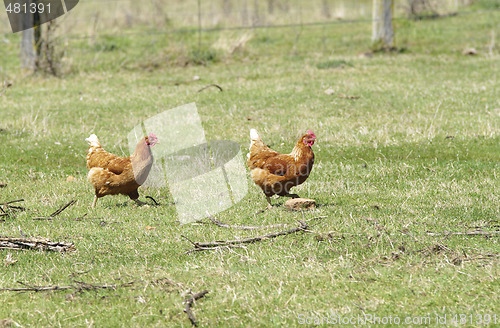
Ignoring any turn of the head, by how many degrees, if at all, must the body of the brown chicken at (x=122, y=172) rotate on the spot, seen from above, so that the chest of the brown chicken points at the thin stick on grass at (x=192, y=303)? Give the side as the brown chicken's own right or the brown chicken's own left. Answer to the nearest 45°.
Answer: approximately 90° to the brown chicken's own right

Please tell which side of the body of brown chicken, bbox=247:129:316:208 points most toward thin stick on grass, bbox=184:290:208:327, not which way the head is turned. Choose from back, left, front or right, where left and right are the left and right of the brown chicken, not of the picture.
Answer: right

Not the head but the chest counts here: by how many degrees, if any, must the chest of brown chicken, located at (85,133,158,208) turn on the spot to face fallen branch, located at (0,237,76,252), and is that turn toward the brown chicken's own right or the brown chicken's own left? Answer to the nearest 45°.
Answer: approximately 135° to the brown chicken's own right

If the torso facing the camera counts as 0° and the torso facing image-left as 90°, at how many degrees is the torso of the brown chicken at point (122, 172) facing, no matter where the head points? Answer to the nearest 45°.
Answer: approximately 270°

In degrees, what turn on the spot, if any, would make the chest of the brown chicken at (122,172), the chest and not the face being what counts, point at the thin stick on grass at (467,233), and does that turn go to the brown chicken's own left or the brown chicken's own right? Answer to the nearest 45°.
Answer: approximately 45° to the brown chicken's own right

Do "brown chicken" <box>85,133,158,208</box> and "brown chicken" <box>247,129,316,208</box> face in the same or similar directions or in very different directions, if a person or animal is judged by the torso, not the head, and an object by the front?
same or similar directions

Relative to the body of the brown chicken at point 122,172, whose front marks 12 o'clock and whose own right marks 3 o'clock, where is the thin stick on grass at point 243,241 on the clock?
The thin stick on grass is roughly at 2 o'clock from the brown chicken.

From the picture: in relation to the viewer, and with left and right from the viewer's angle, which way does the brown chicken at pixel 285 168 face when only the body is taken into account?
facing to the right of the viewer

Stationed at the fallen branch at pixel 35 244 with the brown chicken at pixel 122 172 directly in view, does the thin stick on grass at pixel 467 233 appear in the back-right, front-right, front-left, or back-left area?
front-right

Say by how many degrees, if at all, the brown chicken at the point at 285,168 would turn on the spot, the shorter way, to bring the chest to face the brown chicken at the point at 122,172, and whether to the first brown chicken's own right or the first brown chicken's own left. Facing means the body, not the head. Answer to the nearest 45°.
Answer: approximately 180°

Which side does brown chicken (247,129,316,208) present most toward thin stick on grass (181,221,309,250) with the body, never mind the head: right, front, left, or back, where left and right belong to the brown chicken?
right

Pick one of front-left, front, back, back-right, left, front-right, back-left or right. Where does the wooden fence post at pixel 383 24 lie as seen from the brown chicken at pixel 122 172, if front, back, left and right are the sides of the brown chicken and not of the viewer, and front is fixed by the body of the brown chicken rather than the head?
front-left

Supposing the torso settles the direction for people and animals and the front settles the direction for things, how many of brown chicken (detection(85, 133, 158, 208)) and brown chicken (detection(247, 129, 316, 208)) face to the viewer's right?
2
